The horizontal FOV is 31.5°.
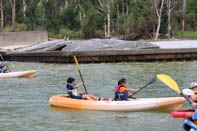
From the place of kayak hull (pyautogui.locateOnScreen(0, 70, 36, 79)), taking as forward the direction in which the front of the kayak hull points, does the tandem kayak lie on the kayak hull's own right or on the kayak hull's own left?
on the kayak hull's own right

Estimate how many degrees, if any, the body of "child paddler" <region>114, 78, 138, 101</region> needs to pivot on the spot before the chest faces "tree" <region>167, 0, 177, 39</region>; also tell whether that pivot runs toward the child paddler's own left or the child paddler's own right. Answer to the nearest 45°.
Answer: approximately 45° to the child paddler's own left

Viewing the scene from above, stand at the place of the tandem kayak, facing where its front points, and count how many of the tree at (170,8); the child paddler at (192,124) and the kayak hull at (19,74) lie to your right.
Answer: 1

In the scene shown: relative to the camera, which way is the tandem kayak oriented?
to the viewer's right

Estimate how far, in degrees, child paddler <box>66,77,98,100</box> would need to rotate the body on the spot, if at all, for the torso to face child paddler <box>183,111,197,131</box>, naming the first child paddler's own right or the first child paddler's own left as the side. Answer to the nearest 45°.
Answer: approximately 90° to the first child paddler's own right

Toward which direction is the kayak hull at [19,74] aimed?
to the viewer's right

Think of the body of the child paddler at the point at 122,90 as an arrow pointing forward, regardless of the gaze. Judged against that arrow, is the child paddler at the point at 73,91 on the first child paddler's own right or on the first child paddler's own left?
on the first child paddler's own left

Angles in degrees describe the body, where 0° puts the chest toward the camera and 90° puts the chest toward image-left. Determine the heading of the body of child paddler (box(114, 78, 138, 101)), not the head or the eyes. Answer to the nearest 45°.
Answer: approximately 225°

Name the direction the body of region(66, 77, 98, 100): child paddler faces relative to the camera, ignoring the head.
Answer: to the viewer's right

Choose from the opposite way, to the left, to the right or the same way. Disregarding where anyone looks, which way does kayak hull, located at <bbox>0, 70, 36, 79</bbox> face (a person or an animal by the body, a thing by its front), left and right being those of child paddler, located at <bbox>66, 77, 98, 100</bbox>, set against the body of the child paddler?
the same way
